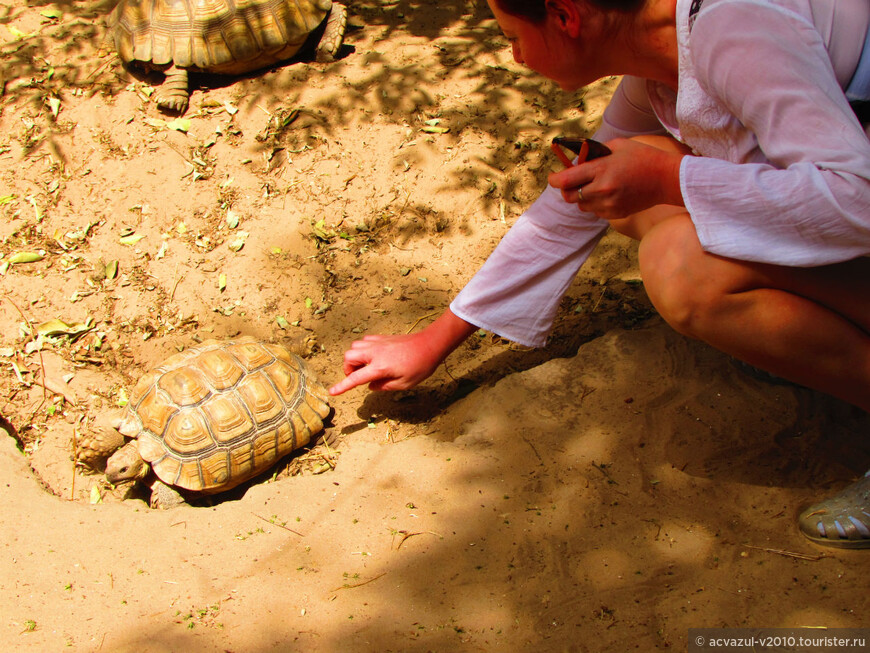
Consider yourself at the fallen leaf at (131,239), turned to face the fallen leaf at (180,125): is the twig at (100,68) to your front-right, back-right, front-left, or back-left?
front-left

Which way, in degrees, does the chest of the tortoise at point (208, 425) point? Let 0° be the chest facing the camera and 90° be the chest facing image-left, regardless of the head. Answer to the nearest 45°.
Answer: approximately 45°

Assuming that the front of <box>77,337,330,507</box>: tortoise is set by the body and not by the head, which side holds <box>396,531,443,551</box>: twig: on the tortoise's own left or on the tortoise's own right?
on the tortoise's own left

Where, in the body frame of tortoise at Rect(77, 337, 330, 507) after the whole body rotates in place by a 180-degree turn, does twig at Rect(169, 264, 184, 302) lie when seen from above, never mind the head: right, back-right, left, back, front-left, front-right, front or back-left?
front-left

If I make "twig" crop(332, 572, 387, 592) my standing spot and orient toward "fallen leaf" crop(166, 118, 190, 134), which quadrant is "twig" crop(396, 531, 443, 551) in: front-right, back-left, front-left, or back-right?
front-right

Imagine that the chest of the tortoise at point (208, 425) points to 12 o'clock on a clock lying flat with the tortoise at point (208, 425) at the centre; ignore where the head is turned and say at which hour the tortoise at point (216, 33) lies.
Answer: the tortoise at point (216, 33) is roughly at 5 o'clock from the tortoise at point (208, 425).

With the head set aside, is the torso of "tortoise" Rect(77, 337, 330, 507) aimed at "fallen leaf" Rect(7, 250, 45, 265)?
no

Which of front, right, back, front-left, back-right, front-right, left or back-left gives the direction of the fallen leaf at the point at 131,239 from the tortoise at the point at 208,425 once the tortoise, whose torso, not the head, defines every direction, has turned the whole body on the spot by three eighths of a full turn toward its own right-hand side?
front

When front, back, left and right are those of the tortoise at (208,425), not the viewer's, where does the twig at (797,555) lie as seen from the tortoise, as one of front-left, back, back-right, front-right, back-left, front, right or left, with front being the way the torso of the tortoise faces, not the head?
left

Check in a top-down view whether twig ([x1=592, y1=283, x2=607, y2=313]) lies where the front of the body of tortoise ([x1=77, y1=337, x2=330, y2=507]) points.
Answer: no

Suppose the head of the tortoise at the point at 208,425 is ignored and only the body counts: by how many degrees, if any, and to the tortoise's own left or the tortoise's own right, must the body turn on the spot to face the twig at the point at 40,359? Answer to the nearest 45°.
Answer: approximately 90° to the tortoise's own right

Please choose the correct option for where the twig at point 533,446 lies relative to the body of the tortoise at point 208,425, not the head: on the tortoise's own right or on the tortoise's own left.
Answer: on the tortoise's own left

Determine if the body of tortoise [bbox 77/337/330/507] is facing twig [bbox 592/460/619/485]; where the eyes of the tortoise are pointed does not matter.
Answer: no

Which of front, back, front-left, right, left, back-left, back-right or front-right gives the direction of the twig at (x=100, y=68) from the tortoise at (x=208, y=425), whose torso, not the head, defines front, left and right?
back-right

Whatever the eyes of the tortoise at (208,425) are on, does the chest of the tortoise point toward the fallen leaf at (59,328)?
no

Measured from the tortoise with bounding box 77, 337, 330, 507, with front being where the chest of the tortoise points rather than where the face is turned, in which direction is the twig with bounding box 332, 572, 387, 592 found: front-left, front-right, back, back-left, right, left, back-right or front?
front-left
